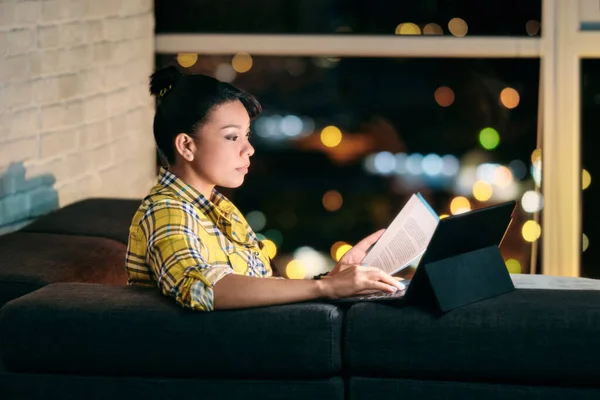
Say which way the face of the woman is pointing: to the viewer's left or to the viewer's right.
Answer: to the viewer's right

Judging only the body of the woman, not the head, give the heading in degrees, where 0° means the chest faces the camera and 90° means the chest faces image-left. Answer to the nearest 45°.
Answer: approximately 270°
